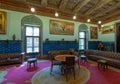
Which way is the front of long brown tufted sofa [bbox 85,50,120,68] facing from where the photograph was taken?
facing the viewer and to the left of the viewer

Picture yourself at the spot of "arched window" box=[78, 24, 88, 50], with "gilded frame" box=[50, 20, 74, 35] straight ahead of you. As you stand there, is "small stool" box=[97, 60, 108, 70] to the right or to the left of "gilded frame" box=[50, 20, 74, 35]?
left

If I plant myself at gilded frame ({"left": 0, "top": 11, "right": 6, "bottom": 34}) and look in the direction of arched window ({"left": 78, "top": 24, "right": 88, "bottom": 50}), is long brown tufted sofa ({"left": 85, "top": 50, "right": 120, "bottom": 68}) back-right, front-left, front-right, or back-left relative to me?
front-right

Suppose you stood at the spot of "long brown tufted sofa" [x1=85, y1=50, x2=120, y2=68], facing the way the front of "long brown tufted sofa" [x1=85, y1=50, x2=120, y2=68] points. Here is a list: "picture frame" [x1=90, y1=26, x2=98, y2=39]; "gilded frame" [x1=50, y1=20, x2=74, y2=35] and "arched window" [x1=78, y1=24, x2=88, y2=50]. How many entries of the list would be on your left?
0

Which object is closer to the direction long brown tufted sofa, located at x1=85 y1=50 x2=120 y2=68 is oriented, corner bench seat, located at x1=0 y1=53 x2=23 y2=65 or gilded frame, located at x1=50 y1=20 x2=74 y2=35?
the corner bench seat

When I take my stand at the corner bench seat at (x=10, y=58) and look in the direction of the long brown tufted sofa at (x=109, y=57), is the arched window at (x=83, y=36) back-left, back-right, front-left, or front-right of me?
front-left

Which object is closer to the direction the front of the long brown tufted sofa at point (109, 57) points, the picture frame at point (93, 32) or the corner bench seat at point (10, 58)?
the corner bench seat

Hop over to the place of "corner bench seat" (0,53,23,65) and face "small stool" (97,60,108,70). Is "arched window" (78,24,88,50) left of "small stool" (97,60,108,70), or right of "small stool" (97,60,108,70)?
left

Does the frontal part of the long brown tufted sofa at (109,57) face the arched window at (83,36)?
no

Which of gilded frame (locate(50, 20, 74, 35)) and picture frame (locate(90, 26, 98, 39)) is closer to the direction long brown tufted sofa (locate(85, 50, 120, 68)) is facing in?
the gilded frame

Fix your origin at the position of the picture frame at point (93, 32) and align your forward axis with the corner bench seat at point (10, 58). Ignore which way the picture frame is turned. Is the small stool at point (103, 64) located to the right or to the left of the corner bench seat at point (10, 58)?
left

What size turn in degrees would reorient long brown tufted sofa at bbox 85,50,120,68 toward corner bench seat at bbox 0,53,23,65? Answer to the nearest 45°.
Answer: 0° — it already faces it

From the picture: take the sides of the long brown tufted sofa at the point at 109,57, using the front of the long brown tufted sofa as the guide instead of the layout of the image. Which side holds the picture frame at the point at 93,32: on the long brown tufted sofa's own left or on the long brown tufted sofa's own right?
on the long brown tufted sofa's own right

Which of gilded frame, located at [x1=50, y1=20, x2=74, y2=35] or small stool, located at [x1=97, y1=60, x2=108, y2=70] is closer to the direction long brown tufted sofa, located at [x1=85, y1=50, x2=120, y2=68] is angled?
the small stool

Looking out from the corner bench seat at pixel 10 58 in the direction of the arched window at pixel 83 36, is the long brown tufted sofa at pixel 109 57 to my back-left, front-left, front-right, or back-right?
front-right

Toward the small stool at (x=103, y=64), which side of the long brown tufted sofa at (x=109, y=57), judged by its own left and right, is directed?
front
